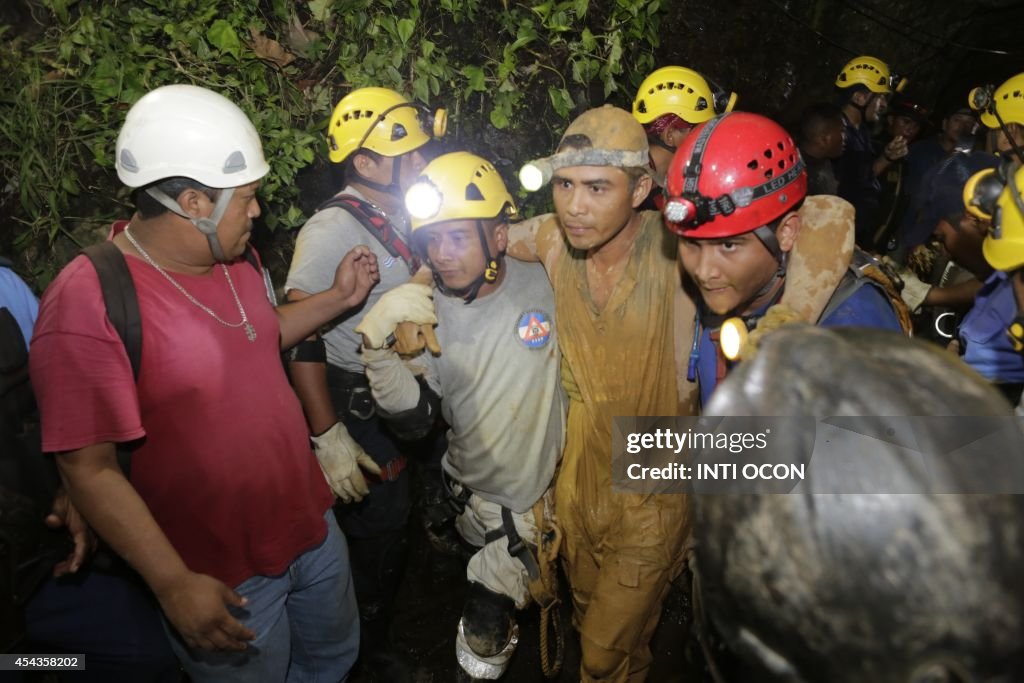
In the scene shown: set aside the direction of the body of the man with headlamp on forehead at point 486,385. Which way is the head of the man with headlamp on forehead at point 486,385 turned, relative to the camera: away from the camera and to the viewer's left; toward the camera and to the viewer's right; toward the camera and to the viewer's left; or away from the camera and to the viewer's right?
toward the camera and to the viewer's left

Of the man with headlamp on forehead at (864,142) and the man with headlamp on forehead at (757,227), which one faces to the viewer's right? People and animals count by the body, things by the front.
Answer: the man with headlamp on forehead at (864,142)

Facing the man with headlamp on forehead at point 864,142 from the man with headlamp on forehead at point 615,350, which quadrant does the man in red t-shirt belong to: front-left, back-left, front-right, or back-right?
back-left

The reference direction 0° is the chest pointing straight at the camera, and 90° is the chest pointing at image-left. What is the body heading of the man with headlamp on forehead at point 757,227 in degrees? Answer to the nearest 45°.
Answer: approximately 45°

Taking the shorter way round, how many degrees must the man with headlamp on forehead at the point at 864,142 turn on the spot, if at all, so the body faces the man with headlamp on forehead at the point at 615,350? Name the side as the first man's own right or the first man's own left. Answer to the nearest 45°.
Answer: approximately 90° to the first man's own right

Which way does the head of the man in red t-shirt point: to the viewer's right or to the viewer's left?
to the viewer's right

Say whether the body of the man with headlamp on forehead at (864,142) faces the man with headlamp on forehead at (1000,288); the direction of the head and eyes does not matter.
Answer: no

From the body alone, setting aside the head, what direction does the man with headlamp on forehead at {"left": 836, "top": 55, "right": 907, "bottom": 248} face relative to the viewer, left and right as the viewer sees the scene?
facing to the right of the viewer

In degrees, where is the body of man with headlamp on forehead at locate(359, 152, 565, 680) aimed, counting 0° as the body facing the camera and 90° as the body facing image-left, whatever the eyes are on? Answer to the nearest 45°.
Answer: approximately 45°

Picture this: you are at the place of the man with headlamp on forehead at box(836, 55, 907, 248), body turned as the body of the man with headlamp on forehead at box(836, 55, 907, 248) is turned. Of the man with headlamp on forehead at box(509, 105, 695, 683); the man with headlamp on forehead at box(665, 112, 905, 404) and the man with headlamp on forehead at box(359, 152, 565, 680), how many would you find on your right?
3

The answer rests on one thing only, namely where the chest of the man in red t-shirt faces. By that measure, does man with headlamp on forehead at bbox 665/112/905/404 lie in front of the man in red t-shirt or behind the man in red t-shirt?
in front

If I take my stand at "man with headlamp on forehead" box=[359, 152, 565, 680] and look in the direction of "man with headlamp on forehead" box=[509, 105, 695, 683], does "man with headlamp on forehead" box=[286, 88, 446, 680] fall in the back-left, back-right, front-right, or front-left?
back-left

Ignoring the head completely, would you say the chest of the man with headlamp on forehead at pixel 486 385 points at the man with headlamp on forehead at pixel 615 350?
no

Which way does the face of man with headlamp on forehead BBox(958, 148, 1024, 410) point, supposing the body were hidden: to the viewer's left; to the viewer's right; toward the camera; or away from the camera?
to the viewer's left
